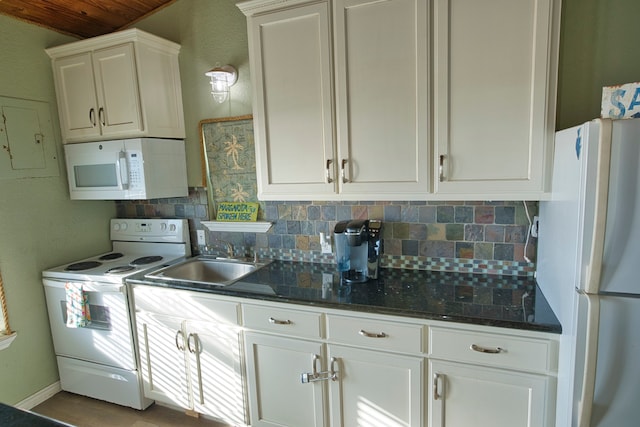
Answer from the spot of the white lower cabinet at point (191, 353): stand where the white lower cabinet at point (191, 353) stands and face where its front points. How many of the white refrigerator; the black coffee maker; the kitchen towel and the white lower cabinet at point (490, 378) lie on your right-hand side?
1

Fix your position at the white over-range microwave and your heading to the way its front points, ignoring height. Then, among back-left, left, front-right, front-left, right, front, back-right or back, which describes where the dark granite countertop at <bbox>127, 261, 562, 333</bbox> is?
left

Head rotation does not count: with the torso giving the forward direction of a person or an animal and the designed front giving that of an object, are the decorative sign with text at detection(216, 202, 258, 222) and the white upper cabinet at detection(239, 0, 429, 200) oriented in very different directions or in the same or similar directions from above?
same or similar directions

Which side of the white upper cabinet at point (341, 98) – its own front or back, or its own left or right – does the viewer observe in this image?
front

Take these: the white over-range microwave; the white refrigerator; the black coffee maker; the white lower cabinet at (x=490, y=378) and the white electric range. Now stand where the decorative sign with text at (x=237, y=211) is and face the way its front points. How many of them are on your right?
2

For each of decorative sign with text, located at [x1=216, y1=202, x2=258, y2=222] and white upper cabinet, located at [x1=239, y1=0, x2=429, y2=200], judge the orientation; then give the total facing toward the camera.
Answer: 2

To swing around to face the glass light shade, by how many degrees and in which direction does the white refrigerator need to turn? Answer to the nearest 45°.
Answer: approximately 135° to its right

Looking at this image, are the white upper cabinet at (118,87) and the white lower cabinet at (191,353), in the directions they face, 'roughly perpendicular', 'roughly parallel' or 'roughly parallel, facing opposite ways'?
roughly parallel

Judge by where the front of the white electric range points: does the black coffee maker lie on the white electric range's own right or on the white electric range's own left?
on the white electric range's own left

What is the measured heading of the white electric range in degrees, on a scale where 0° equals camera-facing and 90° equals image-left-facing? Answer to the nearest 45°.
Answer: approximately 45°

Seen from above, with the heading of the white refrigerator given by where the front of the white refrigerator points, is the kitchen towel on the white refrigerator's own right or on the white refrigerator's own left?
on the white refrigerator's own right
